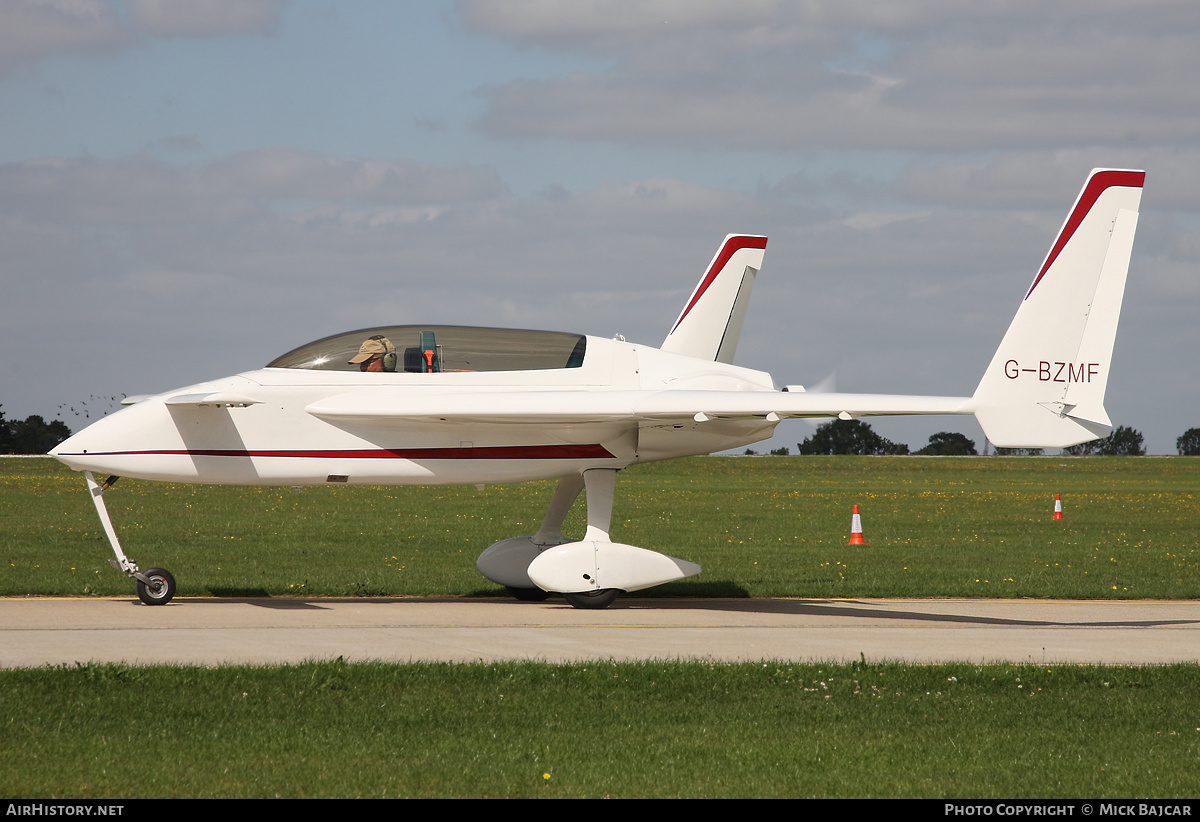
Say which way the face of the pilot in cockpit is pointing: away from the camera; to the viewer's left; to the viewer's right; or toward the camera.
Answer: to the viewer's left

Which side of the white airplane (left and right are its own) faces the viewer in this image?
left
